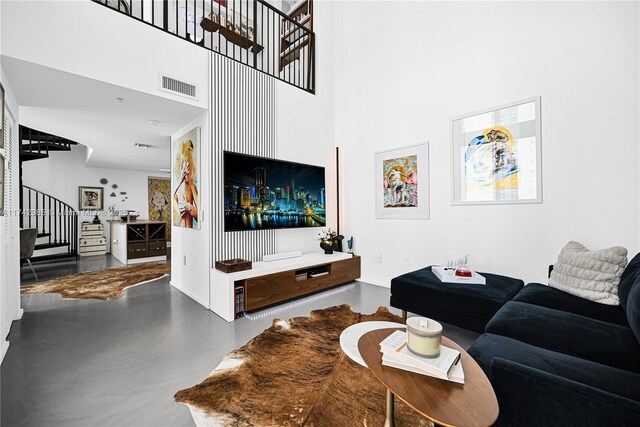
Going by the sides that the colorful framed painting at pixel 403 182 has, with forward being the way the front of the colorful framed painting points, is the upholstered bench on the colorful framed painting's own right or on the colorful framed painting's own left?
on the colorful framed painting's own left

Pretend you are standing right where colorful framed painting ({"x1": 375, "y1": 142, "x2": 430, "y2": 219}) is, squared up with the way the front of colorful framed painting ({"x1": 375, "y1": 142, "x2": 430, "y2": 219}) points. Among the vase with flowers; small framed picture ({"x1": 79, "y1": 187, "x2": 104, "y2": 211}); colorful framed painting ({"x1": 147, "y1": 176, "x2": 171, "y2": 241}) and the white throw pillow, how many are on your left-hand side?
1

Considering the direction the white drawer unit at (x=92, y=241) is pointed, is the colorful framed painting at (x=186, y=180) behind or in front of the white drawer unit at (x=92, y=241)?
in front

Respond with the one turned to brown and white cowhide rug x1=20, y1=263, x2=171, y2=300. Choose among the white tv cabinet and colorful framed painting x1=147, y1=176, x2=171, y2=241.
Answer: the colorful framed painting

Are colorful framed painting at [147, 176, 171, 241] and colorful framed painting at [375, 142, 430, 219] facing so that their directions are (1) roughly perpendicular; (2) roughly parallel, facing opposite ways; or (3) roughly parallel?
roughly perpendicular

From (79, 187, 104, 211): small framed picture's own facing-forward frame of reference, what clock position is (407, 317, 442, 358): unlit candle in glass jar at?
The unlit candle in glass jar is roughly at 12 o'clock from the small framed picture.

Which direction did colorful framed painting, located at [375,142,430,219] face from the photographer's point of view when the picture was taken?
facing the viewer and to the left of the viewer

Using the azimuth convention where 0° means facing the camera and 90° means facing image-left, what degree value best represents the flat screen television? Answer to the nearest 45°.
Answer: approximately 315°

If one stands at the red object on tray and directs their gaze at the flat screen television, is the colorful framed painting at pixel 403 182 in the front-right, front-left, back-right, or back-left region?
front-right

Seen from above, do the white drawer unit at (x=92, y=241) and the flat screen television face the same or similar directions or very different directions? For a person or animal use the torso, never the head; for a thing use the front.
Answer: same or similar directions

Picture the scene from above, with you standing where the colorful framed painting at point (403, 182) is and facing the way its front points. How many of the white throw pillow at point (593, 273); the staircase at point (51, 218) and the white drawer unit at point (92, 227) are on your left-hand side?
1

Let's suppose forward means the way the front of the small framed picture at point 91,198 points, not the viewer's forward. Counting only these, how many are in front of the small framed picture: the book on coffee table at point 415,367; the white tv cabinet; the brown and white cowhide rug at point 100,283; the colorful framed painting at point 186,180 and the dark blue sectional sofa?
5

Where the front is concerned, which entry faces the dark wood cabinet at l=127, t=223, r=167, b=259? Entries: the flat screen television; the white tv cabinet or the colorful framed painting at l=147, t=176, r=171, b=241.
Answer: the colorful framed painting

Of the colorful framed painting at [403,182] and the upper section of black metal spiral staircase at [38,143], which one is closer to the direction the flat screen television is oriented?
the colorful framed painting
